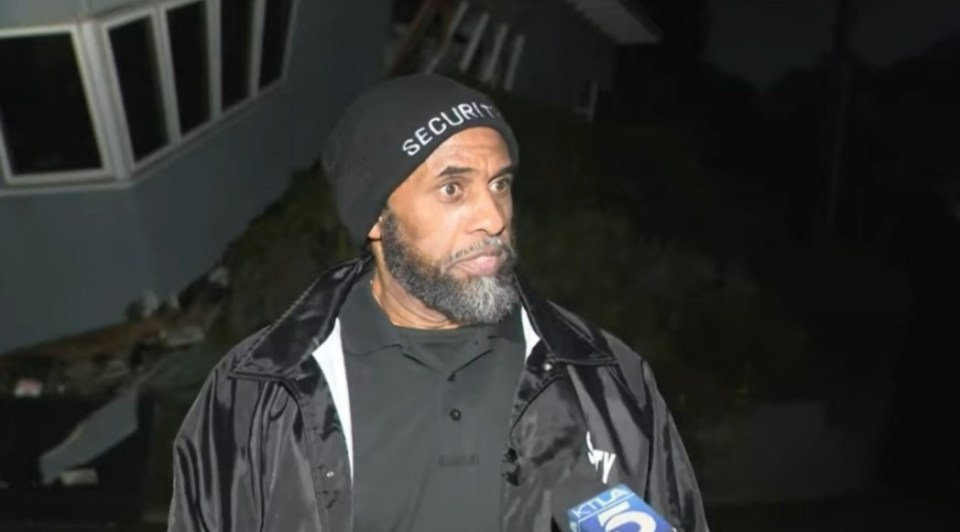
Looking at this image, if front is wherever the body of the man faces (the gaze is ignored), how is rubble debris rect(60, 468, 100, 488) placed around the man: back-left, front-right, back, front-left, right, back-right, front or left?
back-right

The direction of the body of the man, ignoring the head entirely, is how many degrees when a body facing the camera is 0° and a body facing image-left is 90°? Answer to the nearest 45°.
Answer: approximately 0°

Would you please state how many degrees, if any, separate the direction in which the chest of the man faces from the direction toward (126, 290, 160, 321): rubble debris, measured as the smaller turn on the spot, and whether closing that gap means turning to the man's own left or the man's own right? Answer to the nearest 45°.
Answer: approximately 135° to the man's own right

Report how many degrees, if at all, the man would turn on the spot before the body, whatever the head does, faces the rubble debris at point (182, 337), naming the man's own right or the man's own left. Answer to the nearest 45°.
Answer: approximately 135° to the man's own right
